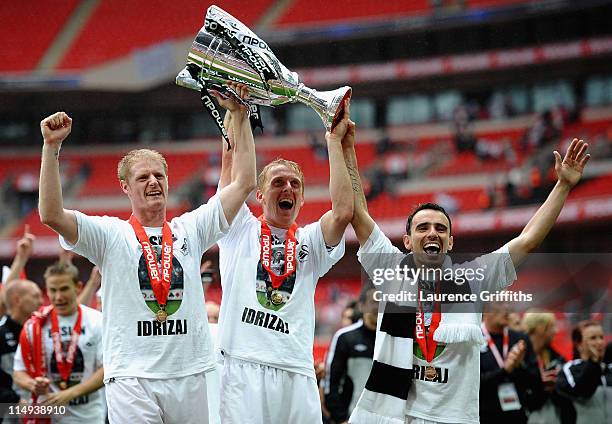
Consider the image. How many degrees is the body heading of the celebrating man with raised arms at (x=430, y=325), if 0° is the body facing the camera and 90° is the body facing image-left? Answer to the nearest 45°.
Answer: approximately 0°

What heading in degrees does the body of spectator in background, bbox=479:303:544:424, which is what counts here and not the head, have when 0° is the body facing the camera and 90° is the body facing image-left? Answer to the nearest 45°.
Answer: approximately 315°

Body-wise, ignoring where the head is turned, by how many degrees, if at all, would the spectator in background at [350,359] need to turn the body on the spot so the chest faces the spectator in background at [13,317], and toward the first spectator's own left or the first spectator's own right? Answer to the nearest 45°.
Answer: approximately 135° to the first spectator's own right

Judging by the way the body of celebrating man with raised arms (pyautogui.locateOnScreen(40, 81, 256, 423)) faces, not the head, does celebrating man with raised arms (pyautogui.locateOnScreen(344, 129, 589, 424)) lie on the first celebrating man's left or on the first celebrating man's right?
on the first celebrating man's left

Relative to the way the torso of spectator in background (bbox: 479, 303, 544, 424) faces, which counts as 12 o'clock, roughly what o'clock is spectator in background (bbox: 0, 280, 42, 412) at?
spectator in background (bbox: 0, 280, 42, 412) is roughly at 4 o'clock from spectator in background (bbox: 479, 303, 544, 424).

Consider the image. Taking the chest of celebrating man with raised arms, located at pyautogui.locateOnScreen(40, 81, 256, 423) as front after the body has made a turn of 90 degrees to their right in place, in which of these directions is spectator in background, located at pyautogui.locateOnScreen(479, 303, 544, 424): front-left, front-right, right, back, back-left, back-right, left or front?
back-right

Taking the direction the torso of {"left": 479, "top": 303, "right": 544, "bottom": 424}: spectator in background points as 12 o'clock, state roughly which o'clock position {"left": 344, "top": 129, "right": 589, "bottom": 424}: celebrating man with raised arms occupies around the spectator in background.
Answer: The celebrating man with raised arms is roughly at 2 o'clock from the spectator in background.
